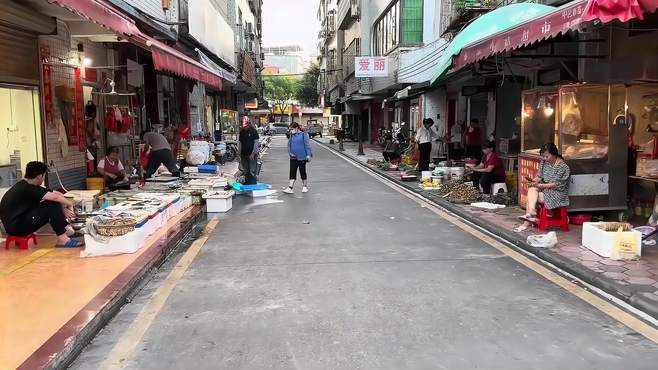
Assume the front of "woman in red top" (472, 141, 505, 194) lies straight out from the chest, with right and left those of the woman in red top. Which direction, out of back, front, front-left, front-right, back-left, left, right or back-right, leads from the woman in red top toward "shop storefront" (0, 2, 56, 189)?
front-left

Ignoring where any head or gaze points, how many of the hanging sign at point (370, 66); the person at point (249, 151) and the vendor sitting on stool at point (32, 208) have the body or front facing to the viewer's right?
1

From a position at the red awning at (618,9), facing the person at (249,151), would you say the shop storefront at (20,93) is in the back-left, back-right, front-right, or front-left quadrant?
front-left

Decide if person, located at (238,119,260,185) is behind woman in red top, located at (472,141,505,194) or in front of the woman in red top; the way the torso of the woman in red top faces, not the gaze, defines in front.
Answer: in front

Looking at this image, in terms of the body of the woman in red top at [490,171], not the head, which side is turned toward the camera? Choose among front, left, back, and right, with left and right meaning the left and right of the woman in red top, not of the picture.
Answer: left

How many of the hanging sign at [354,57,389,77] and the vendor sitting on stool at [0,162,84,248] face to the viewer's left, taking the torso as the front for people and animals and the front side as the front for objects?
0

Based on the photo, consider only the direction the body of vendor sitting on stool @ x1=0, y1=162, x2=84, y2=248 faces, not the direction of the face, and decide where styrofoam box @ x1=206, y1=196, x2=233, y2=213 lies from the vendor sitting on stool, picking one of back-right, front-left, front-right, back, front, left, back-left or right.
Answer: front-left

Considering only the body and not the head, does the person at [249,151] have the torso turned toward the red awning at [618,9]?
no

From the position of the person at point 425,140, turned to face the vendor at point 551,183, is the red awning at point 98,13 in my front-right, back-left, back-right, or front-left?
front-right

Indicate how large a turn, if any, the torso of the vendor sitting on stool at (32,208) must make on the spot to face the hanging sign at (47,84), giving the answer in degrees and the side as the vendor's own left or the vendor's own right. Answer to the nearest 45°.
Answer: approximately 90° to the vendor's own left

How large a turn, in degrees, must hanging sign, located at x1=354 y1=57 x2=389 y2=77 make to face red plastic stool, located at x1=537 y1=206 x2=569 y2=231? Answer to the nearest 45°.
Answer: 0° — it already faces it

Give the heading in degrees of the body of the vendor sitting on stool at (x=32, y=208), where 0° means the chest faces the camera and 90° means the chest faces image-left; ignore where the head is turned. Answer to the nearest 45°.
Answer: approximately 270°

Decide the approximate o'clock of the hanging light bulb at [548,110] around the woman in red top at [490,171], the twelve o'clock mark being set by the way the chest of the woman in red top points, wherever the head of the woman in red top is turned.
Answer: The hanging light bulb is roughly at 8 o'clock from the woman in red top.

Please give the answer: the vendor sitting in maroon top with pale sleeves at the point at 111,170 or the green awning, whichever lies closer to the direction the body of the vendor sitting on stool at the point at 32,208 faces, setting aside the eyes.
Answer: the green awning

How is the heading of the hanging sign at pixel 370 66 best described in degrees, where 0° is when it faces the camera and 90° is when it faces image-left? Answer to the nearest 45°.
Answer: approximately 0°
